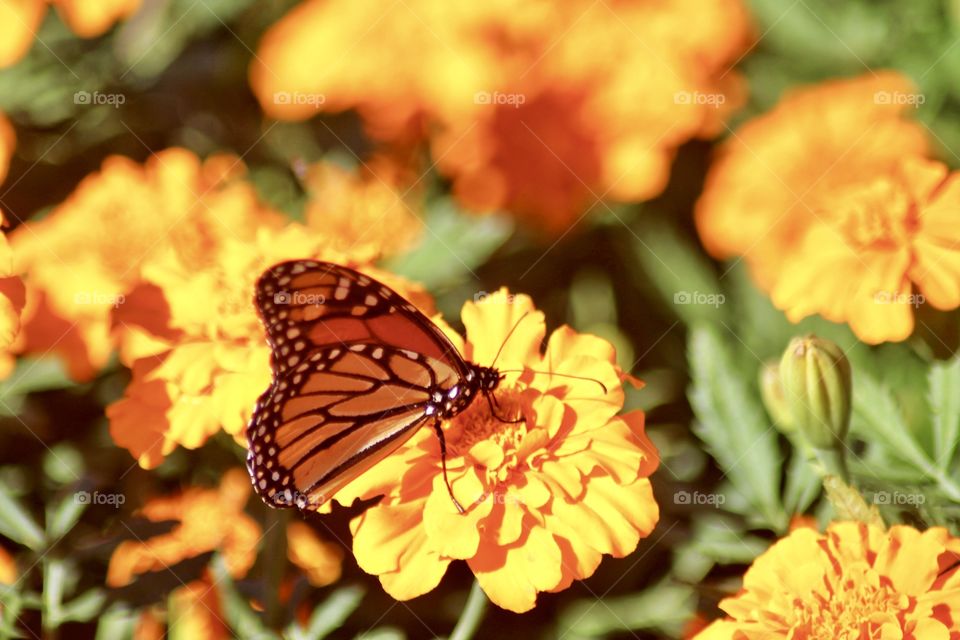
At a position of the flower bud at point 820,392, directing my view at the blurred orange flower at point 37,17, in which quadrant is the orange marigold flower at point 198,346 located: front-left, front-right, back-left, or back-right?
front-left

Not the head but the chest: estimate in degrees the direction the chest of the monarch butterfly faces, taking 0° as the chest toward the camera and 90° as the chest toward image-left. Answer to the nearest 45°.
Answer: approximately 270°
